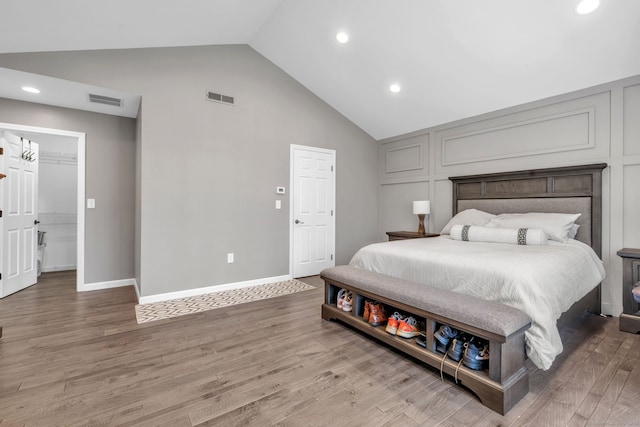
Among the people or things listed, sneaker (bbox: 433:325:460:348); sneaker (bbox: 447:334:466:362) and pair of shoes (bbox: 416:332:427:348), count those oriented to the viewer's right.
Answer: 0

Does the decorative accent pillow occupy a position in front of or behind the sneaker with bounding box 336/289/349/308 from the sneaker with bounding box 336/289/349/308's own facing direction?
behind

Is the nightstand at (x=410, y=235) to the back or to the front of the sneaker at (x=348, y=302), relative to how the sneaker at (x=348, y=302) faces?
to the back

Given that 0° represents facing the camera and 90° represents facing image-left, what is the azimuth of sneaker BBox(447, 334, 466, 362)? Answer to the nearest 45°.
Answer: approximately 45°

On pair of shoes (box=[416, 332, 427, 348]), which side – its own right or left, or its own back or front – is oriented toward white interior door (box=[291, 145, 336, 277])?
right

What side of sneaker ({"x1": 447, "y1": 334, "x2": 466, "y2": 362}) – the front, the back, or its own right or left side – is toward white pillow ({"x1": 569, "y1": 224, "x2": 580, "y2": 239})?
back

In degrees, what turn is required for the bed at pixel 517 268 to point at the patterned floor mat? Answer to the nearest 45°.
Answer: approximately 45° to its right

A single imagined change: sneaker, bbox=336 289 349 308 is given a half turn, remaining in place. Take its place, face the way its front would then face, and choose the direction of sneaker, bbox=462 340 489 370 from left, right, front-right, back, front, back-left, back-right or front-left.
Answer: right

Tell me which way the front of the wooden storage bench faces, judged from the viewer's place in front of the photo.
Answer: facing the viewer and to the left of the viewer

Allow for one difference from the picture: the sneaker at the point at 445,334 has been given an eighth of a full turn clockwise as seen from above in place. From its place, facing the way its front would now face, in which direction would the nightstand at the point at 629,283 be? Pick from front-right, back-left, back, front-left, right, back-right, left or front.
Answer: back-right

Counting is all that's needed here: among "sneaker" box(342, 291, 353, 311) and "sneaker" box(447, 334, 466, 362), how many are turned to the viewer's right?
0

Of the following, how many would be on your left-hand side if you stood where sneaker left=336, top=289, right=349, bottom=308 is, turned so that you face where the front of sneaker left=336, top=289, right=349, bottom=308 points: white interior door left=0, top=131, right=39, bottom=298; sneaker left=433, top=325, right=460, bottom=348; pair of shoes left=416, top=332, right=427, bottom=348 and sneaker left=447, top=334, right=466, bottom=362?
3

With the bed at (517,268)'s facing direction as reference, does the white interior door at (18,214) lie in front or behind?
in front
